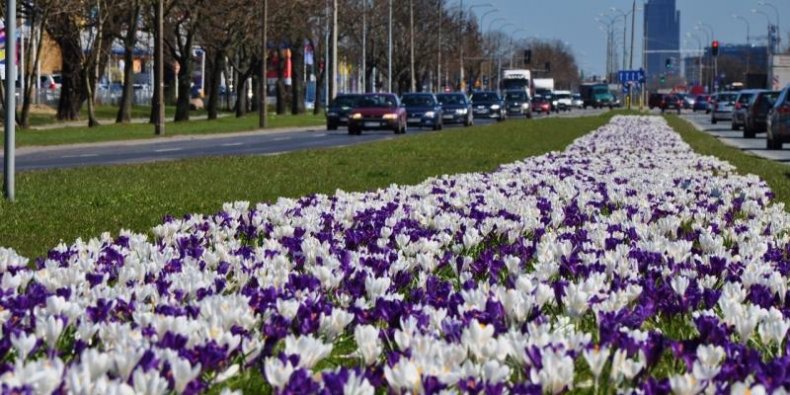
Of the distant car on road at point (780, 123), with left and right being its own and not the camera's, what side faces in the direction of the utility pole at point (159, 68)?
left

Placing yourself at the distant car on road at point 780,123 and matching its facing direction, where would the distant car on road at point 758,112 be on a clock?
the distant car on road at point 758,112 is roughly at 12 o'clock from the distant car on road at point 780,123.

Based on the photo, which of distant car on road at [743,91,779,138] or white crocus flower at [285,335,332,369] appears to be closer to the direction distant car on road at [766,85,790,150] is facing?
the distant car on road

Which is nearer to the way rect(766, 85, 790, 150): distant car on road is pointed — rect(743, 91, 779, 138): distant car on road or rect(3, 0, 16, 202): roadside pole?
the distant car on road

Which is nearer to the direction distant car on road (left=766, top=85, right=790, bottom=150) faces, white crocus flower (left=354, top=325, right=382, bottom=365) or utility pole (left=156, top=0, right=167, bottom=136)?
the utility pole

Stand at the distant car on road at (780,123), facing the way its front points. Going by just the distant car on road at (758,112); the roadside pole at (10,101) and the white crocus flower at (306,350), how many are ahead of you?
1

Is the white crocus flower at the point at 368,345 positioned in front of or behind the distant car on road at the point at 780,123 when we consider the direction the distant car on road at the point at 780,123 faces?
behind

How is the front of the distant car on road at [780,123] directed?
away from the camera

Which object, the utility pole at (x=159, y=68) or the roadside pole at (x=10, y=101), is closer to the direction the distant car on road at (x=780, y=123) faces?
the utility pole

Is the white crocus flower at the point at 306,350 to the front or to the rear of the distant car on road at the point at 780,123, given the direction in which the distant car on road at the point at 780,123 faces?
to the rear

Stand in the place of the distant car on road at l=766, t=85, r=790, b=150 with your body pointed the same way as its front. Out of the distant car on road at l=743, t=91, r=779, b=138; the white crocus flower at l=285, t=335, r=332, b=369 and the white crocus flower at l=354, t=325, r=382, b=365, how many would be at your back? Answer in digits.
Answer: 2

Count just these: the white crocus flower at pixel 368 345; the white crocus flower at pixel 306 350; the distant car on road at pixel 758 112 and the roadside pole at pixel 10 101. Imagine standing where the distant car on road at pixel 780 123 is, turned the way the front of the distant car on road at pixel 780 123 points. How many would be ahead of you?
1
